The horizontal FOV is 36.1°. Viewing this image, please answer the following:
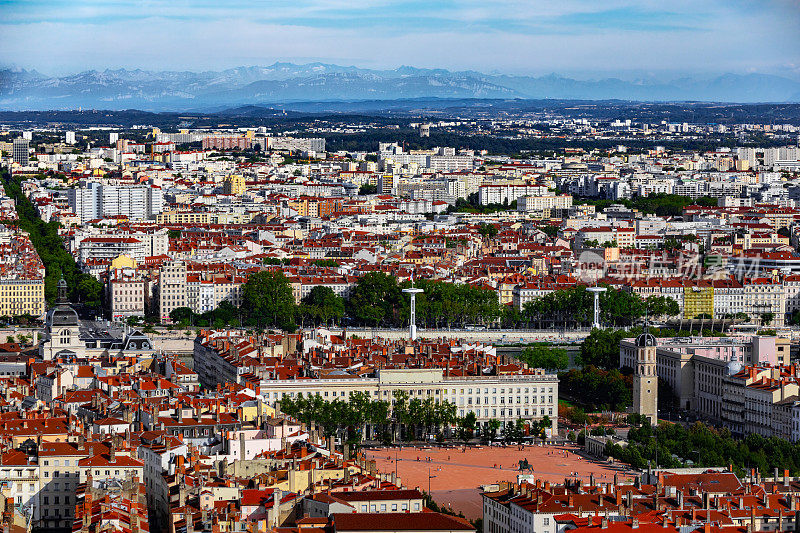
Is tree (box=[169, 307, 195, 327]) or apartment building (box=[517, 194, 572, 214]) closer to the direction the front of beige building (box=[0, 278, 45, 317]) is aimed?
the tree

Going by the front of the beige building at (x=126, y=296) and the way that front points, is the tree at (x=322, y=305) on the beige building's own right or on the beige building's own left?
on the beige building's own left

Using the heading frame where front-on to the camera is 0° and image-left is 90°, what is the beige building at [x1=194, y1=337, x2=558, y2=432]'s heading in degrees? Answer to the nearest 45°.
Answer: approximately 0°

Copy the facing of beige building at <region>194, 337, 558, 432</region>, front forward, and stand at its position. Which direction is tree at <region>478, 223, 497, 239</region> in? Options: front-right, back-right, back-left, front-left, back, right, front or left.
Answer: back

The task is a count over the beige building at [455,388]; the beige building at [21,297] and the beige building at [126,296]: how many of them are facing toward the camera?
3

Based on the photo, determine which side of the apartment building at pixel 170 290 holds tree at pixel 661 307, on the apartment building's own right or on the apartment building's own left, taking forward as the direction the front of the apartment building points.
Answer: on the apartment building's own left

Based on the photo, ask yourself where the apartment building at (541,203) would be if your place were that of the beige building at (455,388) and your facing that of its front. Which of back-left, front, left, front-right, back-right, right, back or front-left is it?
back
